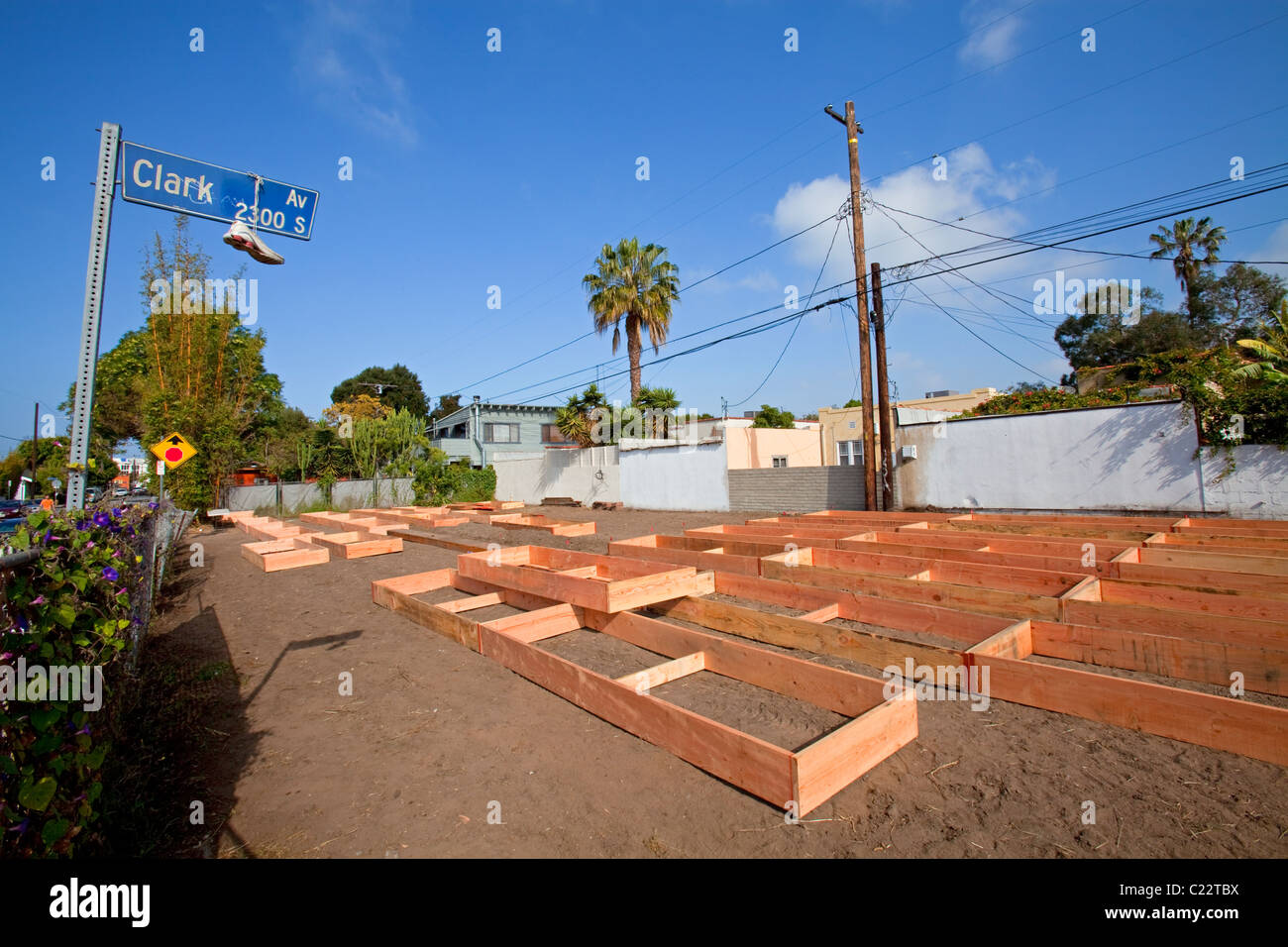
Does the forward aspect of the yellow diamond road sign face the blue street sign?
yes

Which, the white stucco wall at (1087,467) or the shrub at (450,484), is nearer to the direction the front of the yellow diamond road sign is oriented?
the white stucco wall

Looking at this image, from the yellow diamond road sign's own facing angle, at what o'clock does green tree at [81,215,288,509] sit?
The green tree is roughly at 6 o'clock from the yellow diamond road sign.

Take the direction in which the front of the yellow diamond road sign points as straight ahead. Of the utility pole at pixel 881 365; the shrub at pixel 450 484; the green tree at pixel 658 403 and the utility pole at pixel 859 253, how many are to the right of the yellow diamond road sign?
0

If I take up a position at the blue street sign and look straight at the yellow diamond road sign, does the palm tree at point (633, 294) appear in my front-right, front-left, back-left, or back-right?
front-right

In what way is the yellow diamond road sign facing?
toward the camera

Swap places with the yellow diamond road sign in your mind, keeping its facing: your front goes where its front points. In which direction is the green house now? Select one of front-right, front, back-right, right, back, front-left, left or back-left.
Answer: back-left

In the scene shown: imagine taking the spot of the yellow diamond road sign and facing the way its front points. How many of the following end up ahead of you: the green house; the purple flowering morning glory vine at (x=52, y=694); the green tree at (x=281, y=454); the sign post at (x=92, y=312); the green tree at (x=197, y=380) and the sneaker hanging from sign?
3

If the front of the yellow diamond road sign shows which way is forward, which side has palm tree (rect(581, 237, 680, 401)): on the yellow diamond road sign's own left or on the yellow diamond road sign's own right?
on the yellow diamond road sign's own left

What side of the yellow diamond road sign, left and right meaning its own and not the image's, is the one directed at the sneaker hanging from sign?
front

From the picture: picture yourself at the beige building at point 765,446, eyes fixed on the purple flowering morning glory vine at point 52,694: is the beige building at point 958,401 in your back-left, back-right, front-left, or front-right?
back-left

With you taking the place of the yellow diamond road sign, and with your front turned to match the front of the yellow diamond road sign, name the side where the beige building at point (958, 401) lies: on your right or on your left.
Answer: on your left

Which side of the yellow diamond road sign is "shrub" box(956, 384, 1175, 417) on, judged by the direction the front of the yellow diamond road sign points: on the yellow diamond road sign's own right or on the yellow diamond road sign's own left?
on the yellow diamond road sign's own left

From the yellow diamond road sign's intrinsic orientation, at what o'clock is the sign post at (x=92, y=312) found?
The sign post is roughly at 12 o'clock from the yellow diamond road sign.
